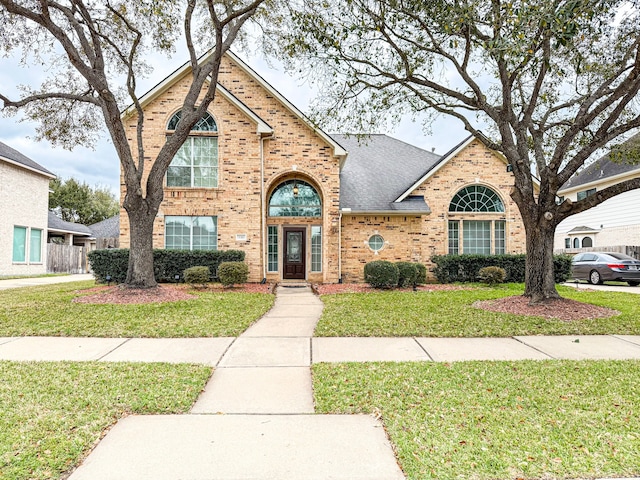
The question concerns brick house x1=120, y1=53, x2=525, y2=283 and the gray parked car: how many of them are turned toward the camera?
1

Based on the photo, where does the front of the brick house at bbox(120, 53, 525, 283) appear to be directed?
toward the camera

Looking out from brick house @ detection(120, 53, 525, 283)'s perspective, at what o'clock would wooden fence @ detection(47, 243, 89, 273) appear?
The wooden fence is roughly at 4 o'clock from the brick house.

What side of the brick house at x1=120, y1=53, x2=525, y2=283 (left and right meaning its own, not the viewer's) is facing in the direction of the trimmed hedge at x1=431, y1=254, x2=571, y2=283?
left

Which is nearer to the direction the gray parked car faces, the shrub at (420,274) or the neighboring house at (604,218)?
the neighboring house

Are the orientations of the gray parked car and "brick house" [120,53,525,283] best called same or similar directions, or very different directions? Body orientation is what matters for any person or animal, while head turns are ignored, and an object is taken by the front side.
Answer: very different directions
